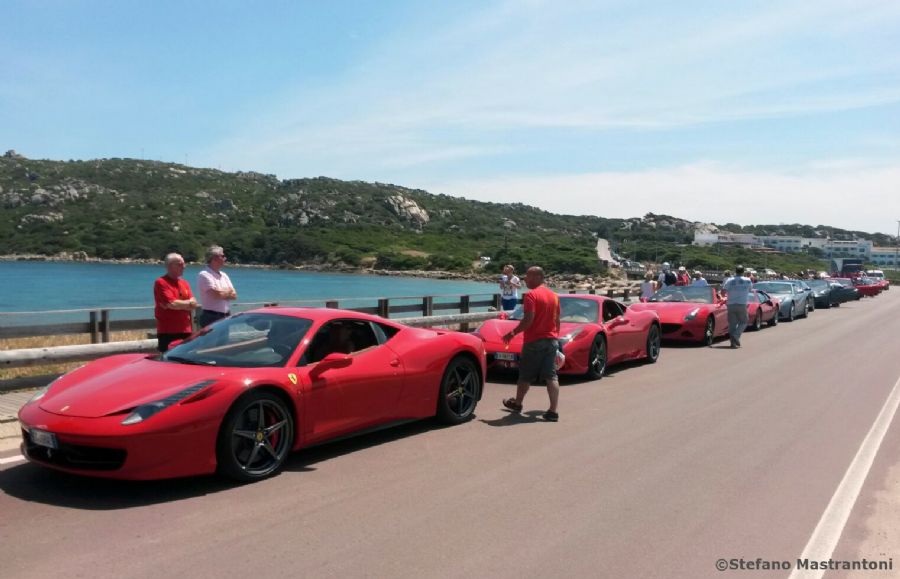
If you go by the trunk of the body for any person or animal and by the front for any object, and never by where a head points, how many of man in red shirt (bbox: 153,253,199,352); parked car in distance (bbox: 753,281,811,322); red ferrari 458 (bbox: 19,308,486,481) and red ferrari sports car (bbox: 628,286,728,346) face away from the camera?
0

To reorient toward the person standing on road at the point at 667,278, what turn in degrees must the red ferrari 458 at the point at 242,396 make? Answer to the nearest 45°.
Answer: approximately 180°

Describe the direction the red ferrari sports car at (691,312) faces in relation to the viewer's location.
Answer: facing the viewer and to the left of the viewer

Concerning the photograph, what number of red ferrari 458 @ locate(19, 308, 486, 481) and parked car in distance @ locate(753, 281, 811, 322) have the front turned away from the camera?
0

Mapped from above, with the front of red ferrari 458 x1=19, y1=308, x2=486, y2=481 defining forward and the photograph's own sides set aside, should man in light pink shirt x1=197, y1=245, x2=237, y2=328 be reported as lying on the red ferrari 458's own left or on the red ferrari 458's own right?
on the red ferrari 458's own right

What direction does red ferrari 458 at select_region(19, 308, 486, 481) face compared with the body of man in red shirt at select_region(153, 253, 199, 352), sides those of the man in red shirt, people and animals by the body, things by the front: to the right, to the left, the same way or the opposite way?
to the right

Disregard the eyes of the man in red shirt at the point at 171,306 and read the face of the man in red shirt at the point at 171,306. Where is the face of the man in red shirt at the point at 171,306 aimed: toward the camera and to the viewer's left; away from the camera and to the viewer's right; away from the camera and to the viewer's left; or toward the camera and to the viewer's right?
toward the camera and to the viewer's right

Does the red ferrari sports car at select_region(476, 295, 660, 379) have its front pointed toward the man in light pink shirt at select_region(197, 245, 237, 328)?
yes

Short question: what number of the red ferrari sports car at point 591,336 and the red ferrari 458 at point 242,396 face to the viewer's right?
0

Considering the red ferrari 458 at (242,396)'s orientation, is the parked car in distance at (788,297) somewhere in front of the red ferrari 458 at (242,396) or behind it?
behind

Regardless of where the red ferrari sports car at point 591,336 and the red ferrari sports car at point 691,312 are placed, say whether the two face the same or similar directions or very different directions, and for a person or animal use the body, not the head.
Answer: same or similar directions

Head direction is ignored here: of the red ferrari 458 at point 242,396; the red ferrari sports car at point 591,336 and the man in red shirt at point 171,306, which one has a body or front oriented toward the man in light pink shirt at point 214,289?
the red ferrari sports car

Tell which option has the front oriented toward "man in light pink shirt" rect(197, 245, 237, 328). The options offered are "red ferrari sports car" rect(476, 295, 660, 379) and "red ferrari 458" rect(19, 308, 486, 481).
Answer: the red ferrari sports car

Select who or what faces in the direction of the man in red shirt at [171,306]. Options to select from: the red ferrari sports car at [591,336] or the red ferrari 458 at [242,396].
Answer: the red ferrari sports car

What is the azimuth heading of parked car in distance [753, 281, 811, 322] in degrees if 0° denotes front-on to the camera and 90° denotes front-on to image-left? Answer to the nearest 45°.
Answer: approximately 45°

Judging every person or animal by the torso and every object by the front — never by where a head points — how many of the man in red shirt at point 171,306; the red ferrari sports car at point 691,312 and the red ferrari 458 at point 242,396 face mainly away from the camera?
0

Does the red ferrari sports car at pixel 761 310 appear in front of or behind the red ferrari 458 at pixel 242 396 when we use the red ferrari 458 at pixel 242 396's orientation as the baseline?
behind

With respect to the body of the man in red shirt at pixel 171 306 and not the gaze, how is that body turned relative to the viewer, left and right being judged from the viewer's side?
facing the viewer and to the right of the viewer
